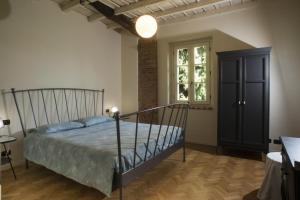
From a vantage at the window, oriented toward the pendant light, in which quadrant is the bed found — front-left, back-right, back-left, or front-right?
front-right

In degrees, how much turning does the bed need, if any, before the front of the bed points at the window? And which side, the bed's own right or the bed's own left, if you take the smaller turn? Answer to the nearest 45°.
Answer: approximately 90° to the bed's own left

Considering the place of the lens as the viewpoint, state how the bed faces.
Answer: facing the viewer and to the right of the viewer

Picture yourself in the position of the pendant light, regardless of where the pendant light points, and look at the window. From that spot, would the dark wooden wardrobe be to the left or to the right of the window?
right

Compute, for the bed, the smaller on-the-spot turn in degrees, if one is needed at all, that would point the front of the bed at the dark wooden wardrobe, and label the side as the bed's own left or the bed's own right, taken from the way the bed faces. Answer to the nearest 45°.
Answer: approximately 45° to the bed's own left
